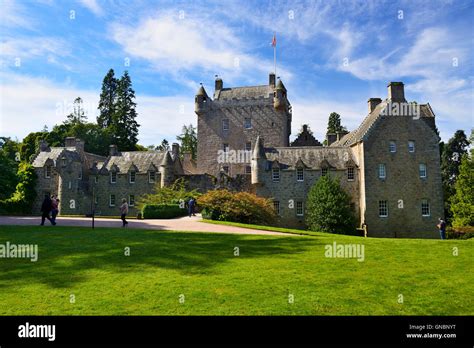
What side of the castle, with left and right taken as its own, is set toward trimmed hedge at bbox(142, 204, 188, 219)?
front

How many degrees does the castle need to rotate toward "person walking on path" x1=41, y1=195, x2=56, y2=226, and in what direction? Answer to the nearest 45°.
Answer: approximately 45° to its right

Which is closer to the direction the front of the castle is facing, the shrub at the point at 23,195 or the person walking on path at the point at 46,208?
the person walking on path

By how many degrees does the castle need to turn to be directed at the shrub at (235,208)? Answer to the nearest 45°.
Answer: approximately 45° to its right

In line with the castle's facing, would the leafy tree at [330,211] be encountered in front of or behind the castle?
in front

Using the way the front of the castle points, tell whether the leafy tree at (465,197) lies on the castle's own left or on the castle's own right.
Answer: on the castle's own left

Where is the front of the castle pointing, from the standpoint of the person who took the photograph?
facing the viewer

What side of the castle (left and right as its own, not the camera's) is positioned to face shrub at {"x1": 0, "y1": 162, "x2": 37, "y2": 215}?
right
